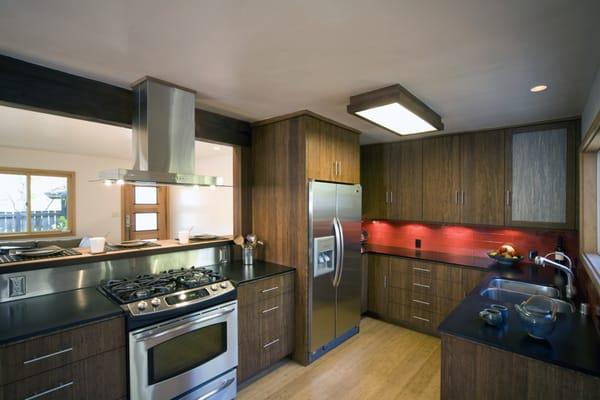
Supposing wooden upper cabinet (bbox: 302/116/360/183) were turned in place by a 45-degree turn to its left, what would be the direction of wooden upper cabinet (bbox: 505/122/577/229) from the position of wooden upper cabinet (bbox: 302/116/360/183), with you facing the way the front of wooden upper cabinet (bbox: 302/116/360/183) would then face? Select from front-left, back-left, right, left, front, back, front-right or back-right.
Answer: front

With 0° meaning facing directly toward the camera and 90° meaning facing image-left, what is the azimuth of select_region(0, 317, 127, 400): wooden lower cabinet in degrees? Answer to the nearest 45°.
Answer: approximately 315°

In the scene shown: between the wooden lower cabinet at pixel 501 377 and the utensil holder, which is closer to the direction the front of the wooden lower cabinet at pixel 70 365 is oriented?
the wooden lower cabinet

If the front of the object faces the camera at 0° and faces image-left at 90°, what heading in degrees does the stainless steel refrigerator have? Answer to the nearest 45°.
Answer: approximately 315°

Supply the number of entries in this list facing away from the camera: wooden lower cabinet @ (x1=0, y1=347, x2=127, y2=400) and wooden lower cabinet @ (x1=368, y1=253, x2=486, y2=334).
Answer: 0

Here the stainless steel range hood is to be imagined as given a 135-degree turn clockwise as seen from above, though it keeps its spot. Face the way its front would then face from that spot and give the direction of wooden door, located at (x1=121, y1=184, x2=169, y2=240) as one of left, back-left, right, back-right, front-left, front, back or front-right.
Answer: right

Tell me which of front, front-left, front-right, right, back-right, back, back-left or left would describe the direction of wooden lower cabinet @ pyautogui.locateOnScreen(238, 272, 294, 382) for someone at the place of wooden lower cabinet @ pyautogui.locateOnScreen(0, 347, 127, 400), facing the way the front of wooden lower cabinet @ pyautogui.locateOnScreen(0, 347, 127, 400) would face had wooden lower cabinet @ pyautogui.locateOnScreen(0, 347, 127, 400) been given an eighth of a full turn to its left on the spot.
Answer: front

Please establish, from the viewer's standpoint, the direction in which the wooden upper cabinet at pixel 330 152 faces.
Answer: facing the viewer and to the right of the viewer

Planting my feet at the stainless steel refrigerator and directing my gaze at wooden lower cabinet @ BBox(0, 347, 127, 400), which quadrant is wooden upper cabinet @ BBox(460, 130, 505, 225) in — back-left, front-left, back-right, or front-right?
back-left

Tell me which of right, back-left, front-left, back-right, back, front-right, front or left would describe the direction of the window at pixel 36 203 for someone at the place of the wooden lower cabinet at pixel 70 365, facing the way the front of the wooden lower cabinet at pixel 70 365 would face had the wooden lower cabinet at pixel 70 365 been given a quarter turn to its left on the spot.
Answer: front-left

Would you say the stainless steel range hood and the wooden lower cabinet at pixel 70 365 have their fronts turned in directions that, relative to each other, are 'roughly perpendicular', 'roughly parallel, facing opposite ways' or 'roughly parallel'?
roughly parallel

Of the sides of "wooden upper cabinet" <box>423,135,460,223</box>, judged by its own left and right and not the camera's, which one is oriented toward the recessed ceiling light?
left

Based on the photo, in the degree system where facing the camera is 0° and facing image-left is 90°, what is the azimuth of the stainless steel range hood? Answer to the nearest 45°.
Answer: approximately 315°
